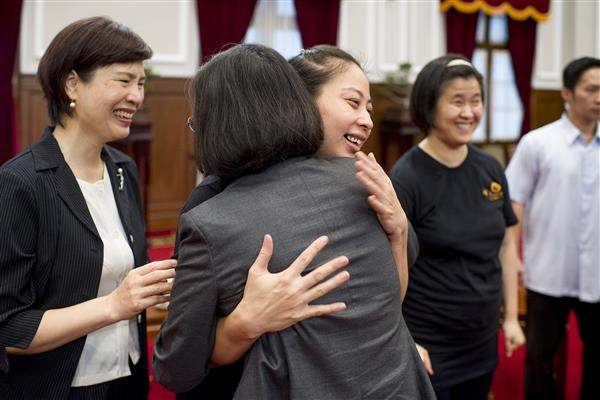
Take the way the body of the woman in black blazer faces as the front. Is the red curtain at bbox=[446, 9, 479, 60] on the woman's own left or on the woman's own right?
on the woman's own left
